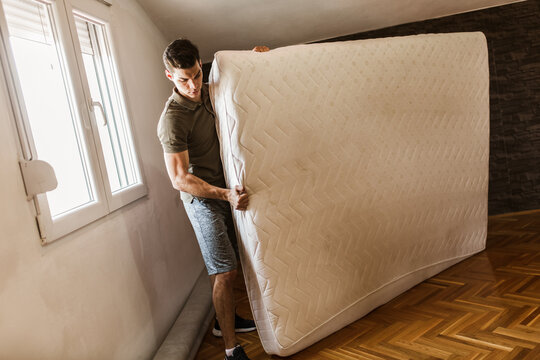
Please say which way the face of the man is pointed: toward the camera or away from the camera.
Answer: toward the camera

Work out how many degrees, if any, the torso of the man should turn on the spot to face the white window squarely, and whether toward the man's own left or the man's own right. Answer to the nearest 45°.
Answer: approximately 135° to the man's own right
